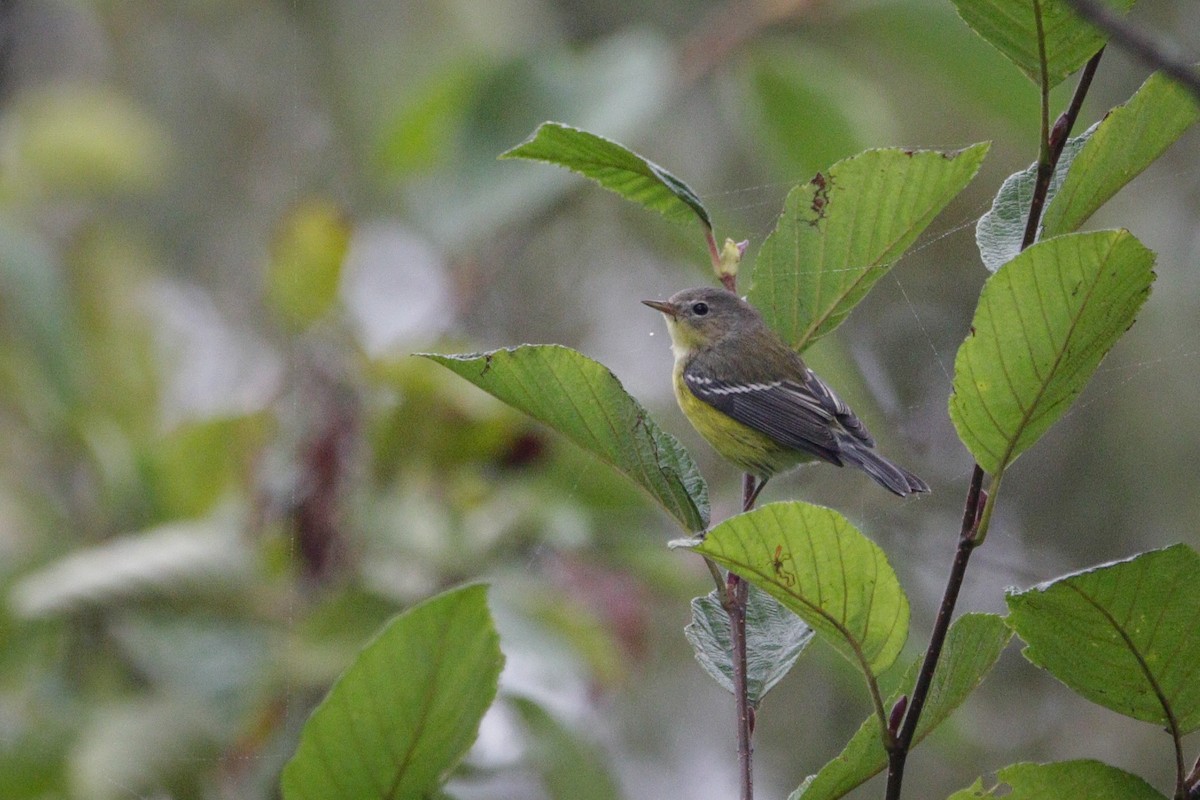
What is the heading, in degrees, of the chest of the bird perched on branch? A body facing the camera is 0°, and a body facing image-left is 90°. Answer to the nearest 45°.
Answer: approximately 90°

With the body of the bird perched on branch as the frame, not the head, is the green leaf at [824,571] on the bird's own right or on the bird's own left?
on the bird's own left

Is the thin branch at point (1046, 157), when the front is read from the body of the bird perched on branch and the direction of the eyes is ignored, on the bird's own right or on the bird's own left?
on the bird's own left

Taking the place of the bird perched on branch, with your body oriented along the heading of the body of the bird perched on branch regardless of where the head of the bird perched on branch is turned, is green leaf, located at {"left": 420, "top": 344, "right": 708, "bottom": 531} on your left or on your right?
on your left
